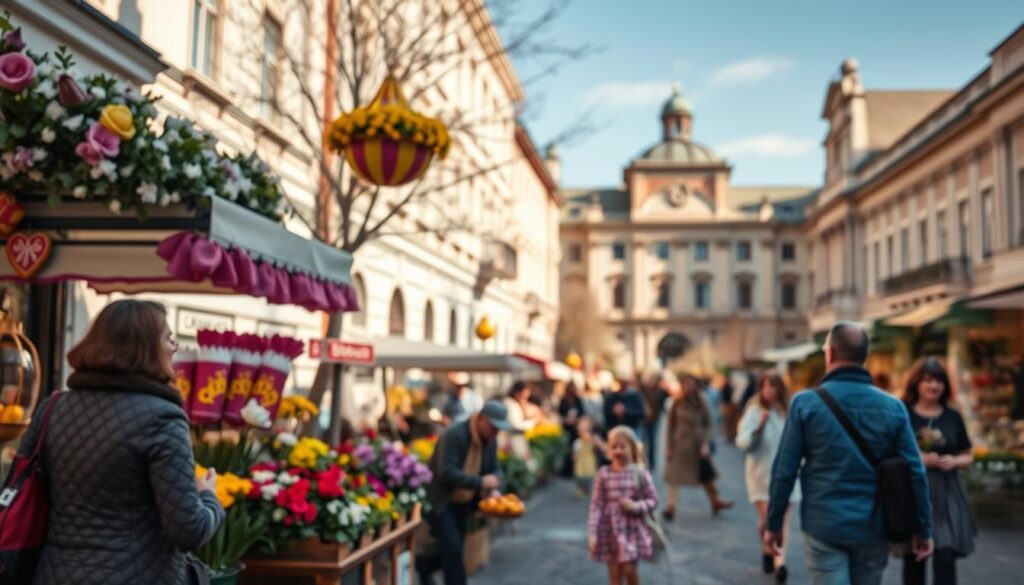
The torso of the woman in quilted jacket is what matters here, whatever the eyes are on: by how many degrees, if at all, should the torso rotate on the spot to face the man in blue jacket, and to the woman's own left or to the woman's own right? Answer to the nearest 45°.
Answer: approximately 45° to the woman's own right

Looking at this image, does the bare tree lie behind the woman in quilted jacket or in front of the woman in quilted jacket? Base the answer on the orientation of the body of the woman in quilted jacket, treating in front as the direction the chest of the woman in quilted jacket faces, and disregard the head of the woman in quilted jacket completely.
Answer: in front

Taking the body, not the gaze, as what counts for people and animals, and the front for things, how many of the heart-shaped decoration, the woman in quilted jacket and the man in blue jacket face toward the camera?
1

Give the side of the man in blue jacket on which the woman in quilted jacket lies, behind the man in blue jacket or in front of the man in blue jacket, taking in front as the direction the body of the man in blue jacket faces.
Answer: behind

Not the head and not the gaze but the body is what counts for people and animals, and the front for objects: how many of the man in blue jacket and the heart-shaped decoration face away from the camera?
1

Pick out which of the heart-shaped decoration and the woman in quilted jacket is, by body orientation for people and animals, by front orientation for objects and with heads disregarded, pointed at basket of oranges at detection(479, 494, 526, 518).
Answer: the woman in quilted jacket

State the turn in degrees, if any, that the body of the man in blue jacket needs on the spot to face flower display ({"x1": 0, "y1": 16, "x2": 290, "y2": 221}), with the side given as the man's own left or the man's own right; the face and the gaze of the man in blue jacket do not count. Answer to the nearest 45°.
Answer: approximately 90° to the man's own left

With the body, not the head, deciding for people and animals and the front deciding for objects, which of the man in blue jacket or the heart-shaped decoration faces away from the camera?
the man in blue jacket

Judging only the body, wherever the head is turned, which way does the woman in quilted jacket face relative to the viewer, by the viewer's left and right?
facing away from the viewer and to the right of the viewer

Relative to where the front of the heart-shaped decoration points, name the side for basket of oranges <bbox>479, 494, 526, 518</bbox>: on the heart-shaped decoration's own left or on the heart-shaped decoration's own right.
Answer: on the heart-shaped decoration's own left

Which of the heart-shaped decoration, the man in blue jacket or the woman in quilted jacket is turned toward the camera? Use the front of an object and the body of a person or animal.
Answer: the heart-shaped decoration

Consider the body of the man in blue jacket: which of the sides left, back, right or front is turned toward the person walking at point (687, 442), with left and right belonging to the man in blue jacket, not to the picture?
front

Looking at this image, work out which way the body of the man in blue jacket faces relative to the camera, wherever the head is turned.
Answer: away from the camera

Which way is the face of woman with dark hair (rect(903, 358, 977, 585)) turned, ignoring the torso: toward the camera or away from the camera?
toward the camera

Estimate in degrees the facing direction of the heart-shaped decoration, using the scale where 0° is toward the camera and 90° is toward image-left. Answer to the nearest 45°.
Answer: approximately 0°

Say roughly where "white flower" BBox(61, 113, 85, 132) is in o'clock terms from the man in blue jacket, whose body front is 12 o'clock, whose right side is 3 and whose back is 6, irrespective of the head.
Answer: The white flower is roughly at 8 o'clock from the man in blue jacket.

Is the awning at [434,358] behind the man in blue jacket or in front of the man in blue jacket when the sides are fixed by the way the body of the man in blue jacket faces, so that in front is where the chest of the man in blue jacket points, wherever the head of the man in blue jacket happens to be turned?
in front
